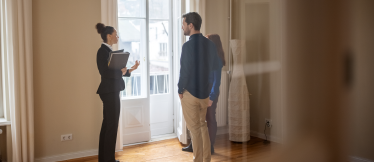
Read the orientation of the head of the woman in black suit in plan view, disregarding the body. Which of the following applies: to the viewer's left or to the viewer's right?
to the viewer's right

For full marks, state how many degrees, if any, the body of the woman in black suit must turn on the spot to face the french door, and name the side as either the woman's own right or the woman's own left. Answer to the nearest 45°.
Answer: approximately 45° to the woman's own left

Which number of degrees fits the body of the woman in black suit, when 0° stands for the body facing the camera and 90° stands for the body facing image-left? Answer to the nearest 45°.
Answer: approximately 270°

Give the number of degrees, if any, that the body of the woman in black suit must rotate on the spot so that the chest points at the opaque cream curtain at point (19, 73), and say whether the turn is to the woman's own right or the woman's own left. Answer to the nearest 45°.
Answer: approximately 180°

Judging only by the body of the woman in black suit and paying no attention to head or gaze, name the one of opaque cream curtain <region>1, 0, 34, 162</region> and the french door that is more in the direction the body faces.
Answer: the french door
